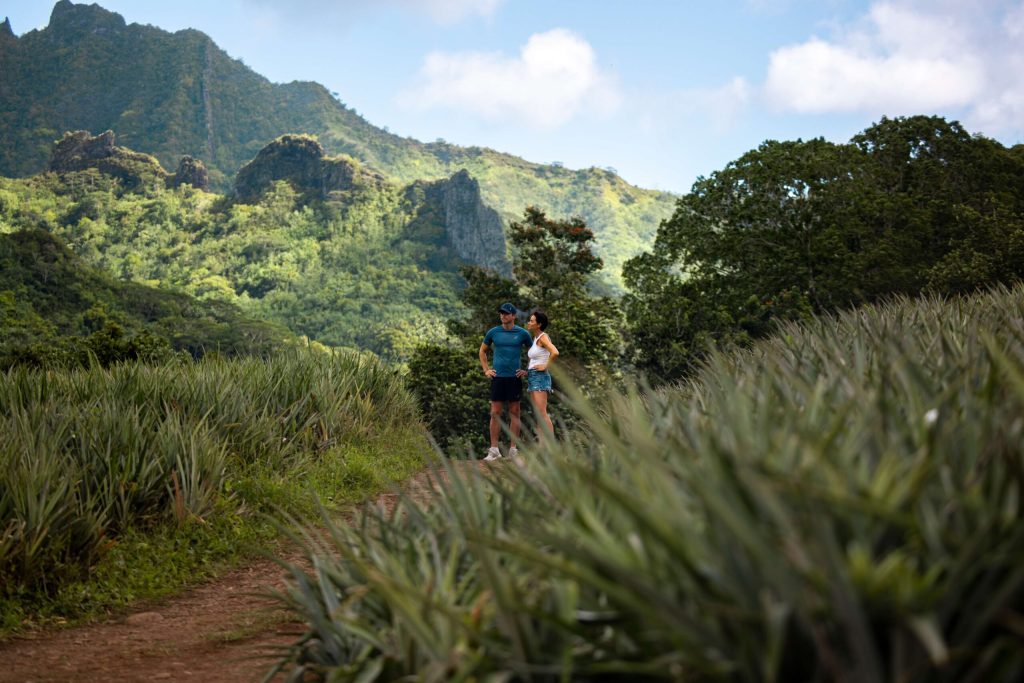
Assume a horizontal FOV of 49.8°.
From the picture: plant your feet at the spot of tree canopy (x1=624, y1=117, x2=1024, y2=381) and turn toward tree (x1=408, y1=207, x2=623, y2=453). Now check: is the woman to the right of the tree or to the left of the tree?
left

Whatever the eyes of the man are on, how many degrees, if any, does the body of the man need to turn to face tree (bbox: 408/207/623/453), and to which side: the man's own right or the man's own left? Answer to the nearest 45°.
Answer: approximately 180°

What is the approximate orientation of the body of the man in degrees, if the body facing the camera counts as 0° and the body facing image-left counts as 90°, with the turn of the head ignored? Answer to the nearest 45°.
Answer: approximately 0°

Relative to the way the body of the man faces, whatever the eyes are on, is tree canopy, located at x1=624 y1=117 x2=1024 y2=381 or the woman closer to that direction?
the woman

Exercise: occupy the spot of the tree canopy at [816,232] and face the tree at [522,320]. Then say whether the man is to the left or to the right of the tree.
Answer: left

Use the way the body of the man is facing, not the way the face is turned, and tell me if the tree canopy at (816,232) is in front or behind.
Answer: behind
